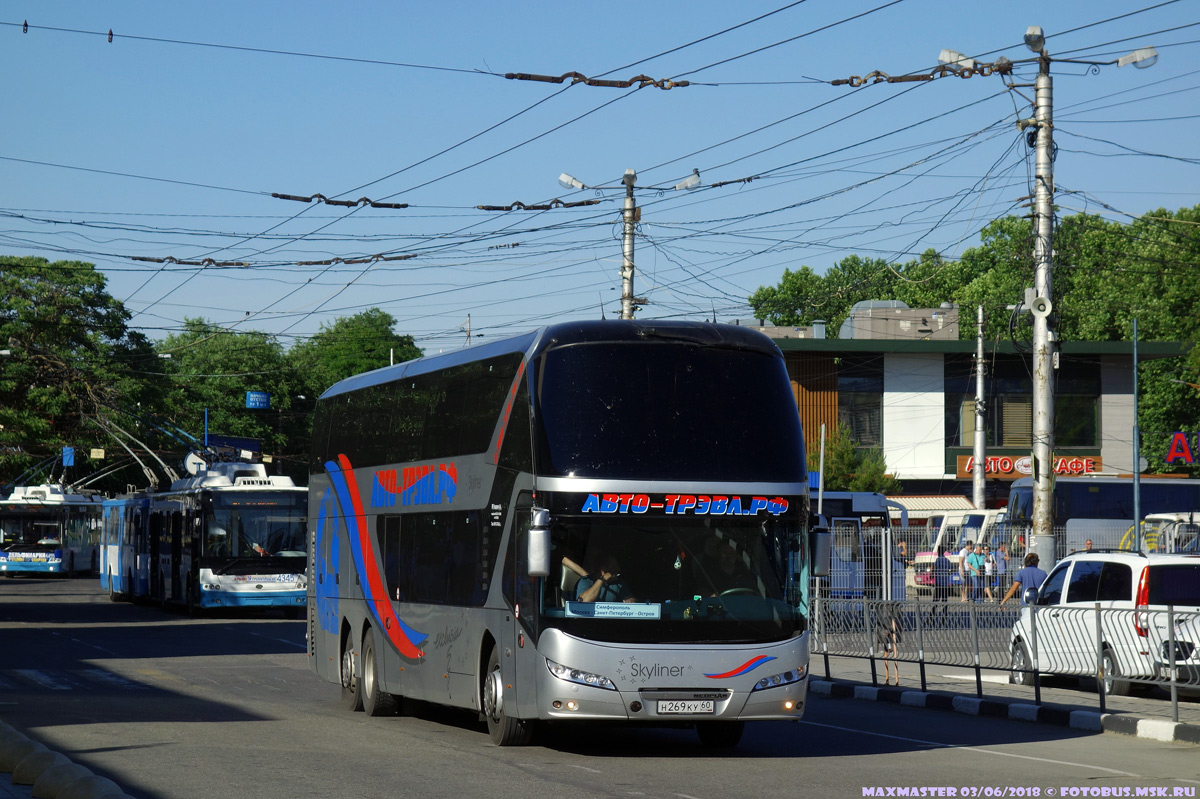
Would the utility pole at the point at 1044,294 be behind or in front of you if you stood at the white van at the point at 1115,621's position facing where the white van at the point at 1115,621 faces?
in front

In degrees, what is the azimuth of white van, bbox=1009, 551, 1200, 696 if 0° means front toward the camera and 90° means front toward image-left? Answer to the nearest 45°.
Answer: approximately 135°

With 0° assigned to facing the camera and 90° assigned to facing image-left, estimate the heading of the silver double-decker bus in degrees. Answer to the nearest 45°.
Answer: approximately 315°

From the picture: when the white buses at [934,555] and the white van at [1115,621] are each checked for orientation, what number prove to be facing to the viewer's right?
0

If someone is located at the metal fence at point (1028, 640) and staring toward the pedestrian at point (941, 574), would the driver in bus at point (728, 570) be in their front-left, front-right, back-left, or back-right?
back-left

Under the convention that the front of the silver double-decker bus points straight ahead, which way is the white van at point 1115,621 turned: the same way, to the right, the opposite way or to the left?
the opposite way

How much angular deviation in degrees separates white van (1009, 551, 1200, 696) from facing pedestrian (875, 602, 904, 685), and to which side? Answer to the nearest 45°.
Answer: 0° — it already faces them
